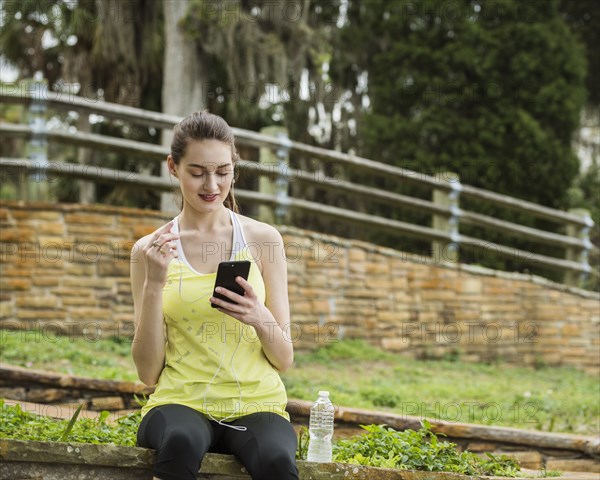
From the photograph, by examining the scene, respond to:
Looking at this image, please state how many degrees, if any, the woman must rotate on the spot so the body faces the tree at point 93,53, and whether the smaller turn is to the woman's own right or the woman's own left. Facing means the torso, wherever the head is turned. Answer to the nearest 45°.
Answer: approximately 180°

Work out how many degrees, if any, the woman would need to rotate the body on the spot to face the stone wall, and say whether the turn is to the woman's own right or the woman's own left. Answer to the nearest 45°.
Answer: approximately 180°

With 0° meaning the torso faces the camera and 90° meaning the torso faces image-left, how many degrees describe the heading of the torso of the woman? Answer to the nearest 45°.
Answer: approximately 0°

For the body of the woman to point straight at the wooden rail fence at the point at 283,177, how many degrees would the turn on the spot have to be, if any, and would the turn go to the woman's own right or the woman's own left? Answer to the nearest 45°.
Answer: approximately 180°

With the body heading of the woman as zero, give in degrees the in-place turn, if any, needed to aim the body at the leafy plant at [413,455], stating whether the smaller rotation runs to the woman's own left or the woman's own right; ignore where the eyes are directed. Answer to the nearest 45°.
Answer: approximately 135° to the woman's own left
